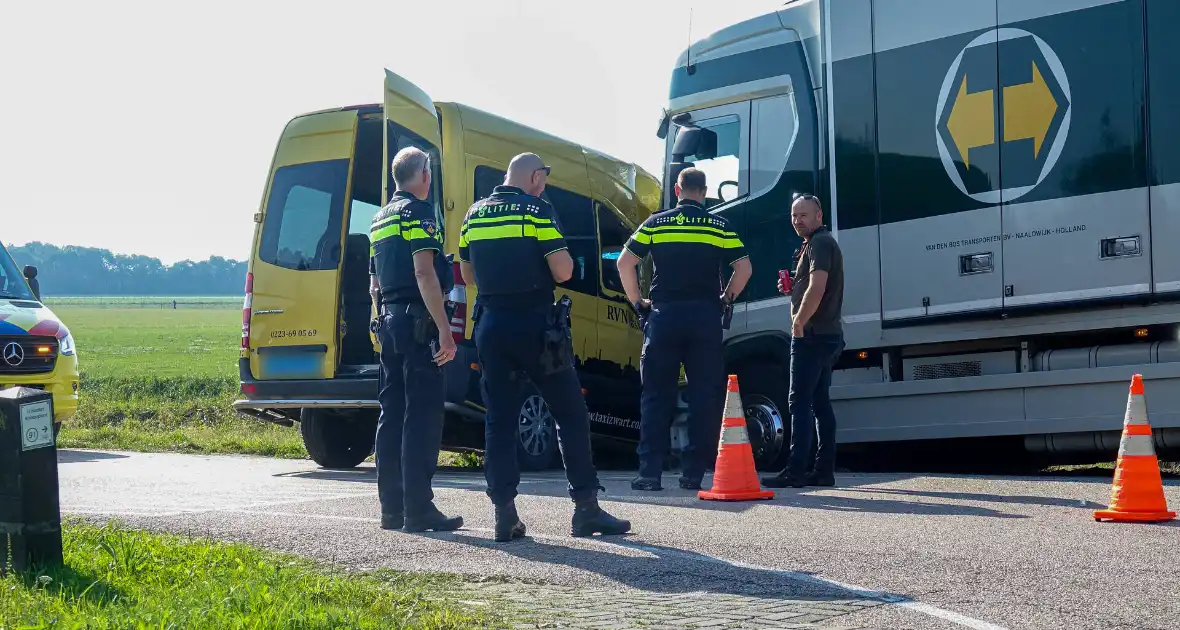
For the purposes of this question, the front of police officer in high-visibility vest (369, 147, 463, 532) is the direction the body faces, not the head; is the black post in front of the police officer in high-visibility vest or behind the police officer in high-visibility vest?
behind

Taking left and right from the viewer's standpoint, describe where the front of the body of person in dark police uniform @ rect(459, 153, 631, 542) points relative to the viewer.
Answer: facing away from the viewer and to the right of the viewer

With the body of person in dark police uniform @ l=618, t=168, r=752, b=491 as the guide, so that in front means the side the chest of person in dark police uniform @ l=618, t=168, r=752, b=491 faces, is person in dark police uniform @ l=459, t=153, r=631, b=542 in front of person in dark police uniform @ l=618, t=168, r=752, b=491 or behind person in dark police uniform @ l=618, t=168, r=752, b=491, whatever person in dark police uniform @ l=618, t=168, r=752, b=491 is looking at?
behind

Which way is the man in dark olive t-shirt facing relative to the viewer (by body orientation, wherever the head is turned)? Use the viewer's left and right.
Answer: facing to the left of the viewer

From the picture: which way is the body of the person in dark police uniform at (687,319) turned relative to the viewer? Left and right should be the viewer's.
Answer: facing away from the viewer

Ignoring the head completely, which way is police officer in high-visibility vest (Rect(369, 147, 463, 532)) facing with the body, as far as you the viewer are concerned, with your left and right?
facing away from the viewer and to the right of the viewer

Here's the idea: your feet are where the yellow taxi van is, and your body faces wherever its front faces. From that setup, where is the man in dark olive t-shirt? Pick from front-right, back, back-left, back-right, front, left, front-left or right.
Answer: right

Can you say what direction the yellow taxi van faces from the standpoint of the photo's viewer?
facing away from the viewer and to the right of the viewer

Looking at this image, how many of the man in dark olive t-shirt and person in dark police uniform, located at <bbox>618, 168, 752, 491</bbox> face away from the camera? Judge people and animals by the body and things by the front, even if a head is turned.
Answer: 1

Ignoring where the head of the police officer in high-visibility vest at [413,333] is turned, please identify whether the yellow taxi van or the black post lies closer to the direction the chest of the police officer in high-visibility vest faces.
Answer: the yellow taxi van

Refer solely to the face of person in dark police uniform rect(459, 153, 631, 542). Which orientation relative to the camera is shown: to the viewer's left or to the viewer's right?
to the viewer's right

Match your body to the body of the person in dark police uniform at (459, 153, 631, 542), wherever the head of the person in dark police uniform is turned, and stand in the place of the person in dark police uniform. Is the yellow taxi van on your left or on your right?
on your left
